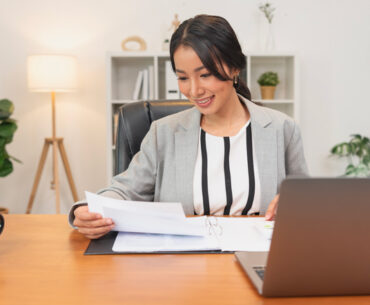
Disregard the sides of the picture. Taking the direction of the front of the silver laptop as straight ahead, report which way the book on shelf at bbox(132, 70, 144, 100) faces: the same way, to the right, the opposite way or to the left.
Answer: the opposite way

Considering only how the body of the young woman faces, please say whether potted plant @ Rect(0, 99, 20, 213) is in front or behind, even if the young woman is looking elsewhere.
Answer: behind

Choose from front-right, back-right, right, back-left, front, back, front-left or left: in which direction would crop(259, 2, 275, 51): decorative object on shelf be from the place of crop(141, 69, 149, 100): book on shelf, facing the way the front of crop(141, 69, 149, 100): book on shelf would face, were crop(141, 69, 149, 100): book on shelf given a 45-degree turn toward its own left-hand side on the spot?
front-left

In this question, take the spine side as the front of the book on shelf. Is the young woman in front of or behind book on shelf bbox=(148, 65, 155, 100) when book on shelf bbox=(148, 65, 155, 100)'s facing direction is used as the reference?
in front

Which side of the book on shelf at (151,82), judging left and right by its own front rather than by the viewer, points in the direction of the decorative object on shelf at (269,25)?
left

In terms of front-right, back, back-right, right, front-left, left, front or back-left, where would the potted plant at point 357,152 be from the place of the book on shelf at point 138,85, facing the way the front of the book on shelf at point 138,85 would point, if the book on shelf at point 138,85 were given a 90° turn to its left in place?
front

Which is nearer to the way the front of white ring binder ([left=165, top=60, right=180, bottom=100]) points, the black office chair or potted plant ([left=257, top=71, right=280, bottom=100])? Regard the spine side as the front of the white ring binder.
the black office chair

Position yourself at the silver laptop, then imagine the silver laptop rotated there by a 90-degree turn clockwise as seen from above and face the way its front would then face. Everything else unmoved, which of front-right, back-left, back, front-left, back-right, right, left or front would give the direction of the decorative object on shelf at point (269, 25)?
left

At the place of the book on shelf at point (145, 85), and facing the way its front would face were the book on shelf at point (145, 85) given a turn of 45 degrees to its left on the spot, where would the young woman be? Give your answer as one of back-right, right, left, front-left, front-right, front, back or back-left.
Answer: front-right

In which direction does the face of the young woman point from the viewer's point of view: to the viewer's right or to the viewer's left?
to the viewer's left

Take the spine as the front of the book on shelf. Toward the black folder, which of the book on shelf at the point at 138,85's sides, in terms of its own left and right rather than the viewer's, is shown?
front

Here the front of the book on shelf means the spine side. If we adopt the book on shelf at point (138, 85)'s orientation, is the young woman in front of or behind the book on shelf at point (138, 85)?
in front

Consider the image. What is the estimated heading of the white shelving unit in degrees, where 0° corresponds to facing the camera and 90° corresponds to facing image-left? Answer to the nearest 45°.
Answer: approximately 0°

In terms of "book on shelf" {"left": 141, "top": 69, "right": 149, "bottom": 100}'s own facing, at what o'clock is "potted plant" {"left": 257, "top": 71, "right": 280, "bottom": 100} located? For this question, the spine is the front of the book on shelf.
The potted plant is roughly at 9 o'clock from the book on shelf.

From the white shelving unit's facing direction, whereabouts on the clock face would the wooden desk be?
The wooden desk is roughly at 12 o'clock from the white shelving unit.
